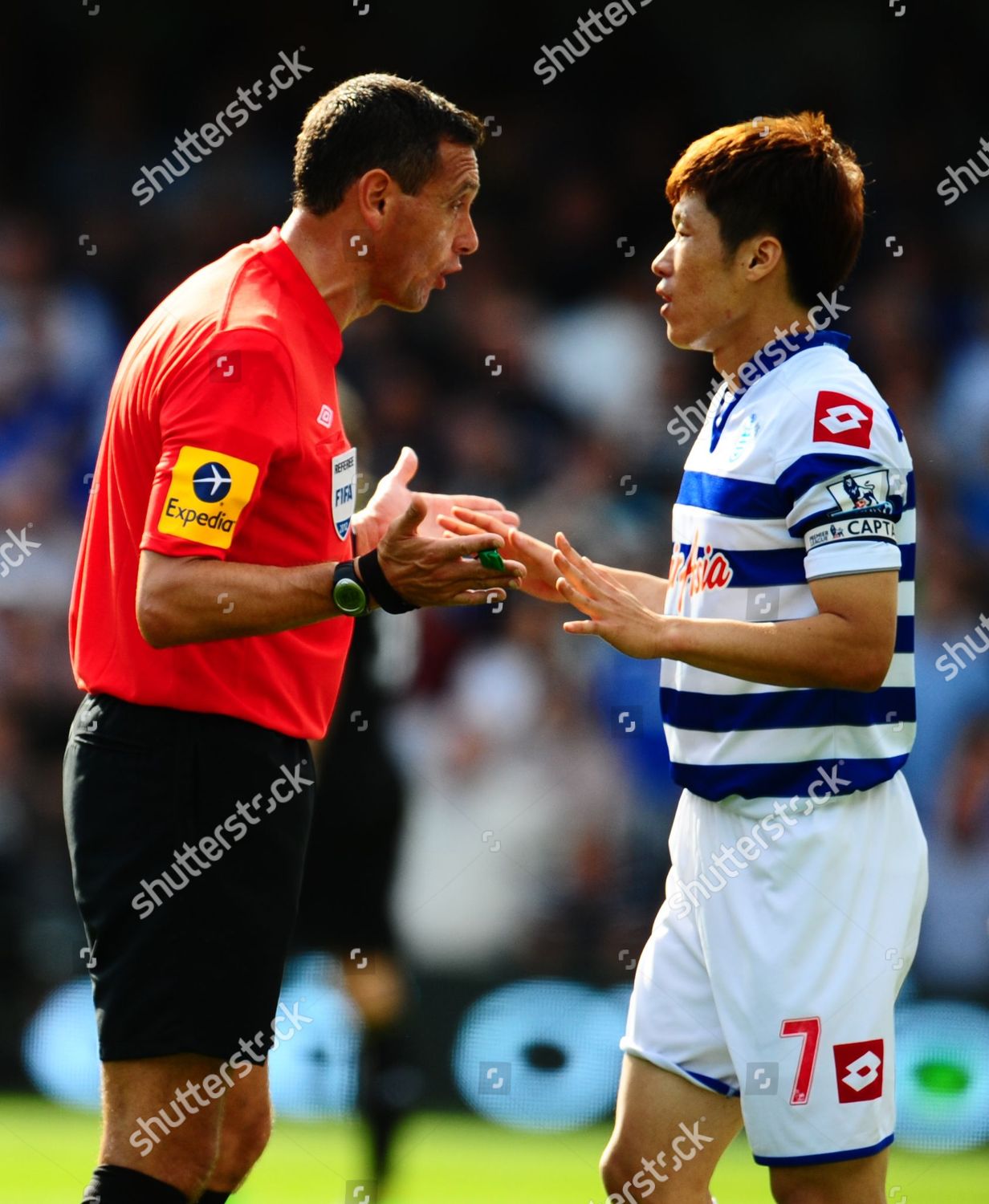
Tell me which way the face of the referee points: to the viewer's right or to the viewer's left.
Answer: to the viewer's right

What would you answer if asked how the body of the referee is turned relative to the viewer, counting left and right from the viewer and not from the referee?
facing to the right of the viewer
